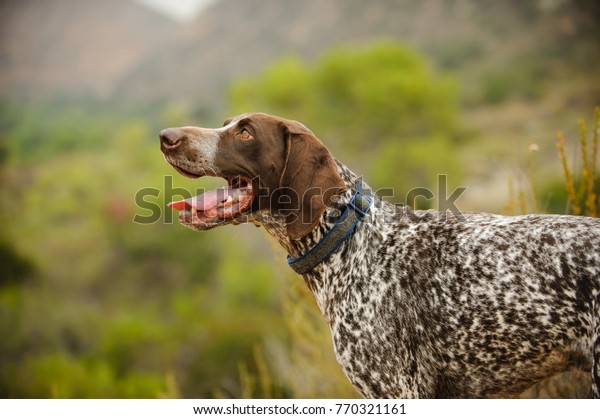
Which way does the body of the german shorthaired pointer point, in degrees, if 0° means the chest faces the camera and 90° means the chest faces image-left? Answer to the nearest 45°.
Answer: approximately 90°
